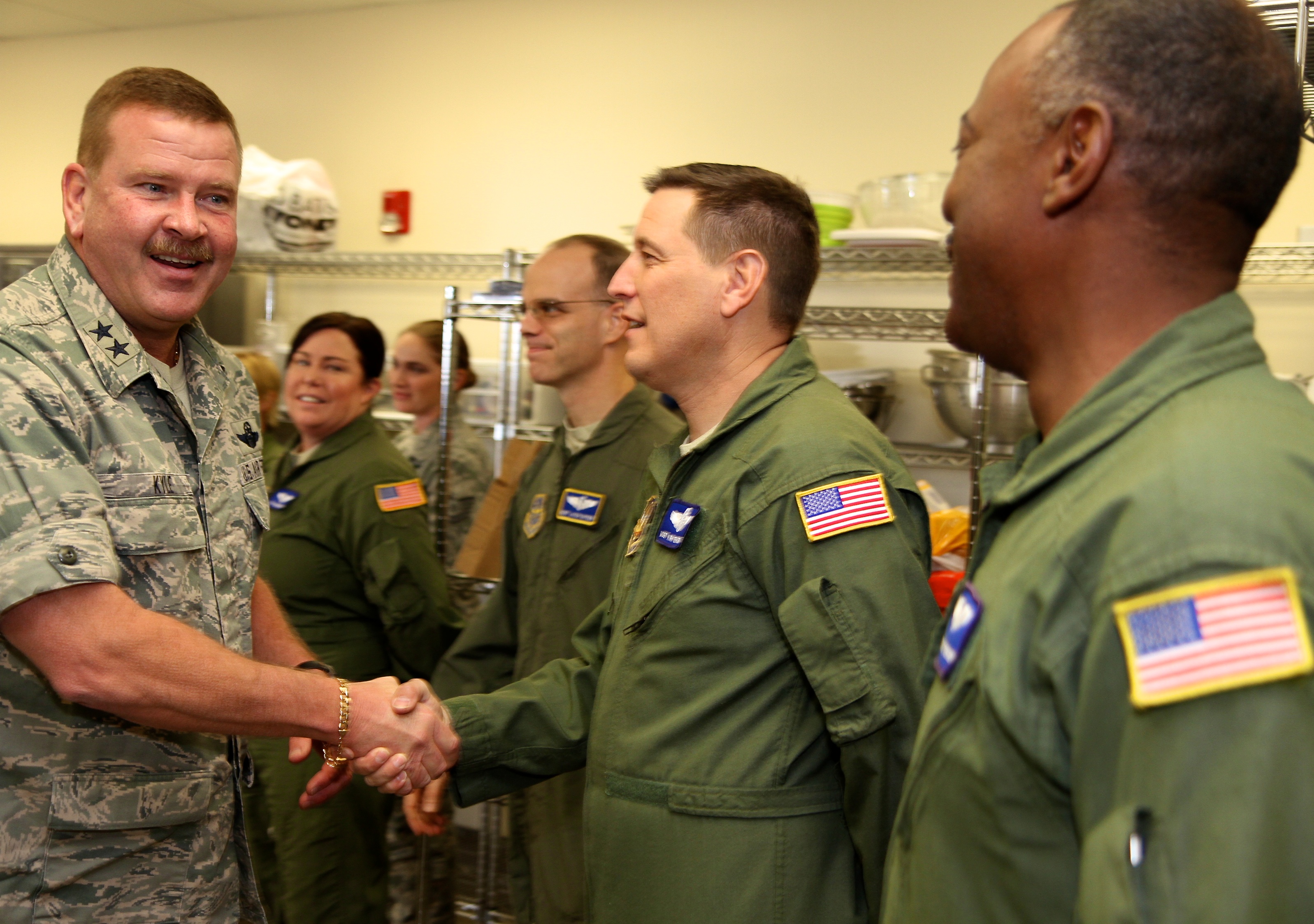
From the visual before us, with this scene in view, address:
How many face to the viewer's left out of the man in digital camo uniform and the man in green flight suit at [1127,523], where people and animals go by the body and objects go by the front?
1

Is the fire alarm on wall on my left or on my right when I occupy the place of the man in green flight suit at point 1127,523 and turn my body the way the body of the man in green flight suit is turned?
on my right

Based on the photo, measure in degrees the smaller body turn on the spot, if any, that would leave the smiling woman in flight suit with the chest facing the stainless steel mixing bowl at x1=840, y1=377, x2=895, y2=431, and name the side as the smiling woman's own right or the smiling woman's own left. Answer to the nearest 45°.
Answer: approximately 135° to the smiling woman's own left

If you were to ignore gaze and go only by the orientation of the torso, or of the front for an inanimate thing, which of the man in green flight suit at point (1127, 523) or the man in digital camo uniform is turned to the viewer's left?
the man in green flight suit

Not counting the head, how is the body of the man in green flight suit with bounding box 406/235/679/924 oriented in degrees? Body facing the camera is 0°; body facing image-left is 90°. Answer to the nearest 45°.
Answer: approximately 45°

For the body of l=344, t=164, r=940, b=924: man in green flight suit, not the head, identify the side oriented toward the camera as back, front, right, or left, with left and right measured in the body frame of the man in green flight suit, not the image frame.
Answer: left

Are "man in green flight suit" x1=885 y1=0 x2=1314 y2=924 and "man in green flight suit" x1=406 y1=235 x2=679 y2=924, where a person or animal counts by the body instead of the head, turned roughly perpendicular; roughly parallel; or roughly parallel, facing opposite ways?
roughly perpendicular

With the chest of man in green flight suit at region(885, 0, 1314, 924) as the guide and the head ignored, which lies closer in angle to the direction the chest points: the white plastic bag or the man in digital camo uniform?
the man in digital camo uniform

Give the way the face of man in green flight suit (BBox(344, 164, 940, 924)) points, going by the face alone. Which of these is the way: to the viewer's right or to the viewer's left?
to the viewer's left

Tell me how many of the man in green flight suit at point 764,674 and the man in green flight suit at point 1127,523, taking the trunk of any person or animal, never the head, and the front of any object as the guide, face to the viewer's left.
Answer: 2

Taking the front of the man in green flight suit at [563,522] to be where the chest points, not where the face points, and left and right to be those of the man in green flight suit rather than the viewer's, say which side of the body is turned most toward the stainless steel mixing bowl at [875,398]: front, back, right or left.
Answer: back

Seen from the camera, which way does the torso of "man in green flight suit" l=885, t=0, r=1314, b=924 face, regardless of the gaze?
to the viewer's left
